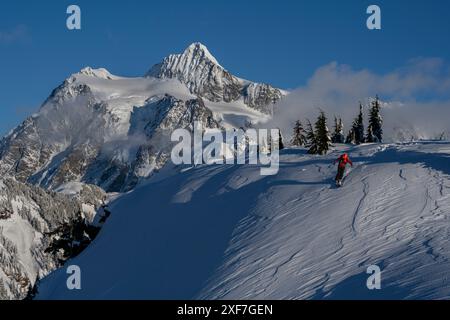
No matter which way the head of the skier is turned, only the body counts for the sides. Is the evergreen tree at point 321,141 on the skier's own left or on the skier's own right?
on the skier's own right

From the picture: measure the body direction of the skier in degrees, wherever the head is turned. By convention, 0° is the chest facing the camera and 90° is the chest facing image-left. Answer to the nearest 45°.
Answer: approximately 45°
